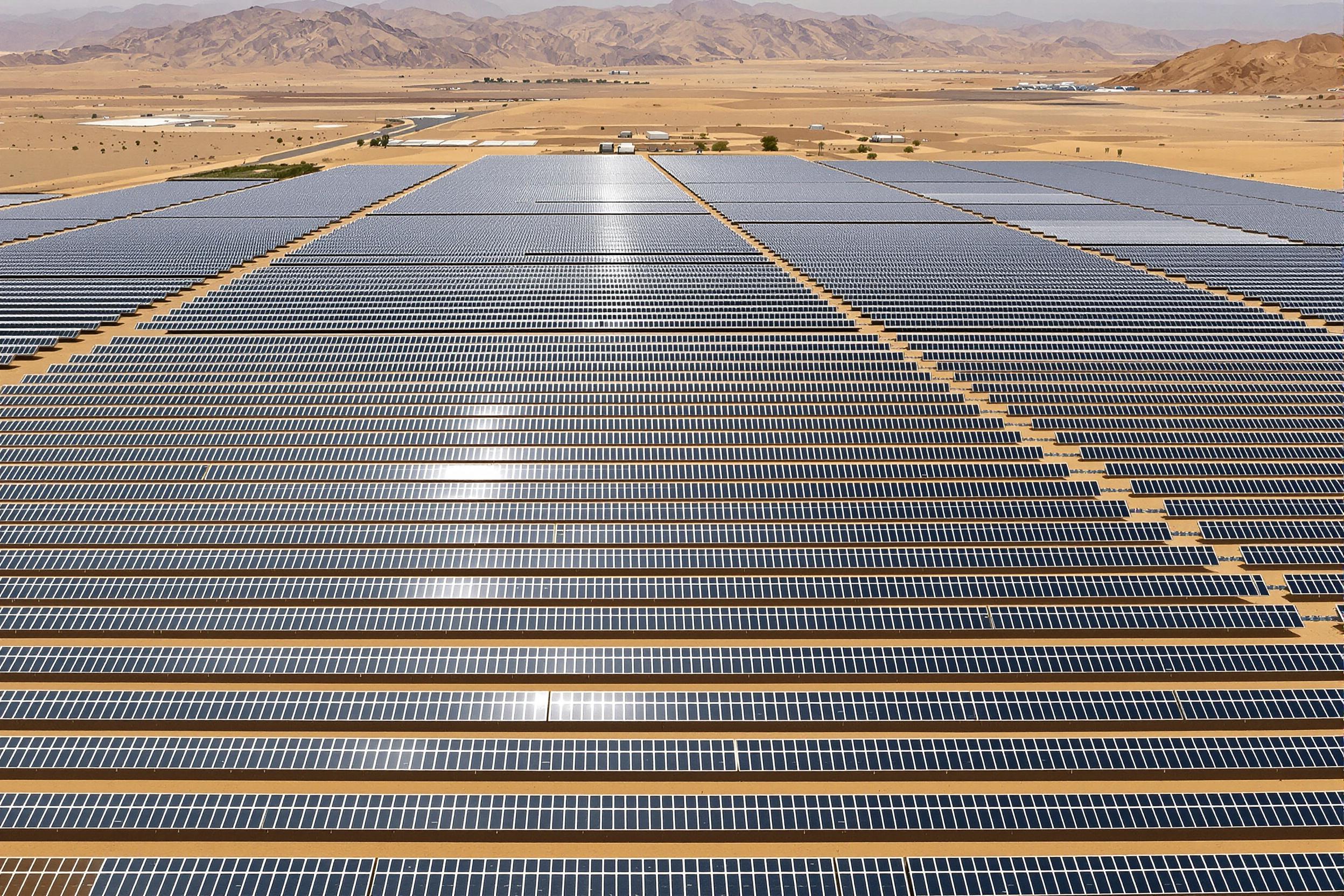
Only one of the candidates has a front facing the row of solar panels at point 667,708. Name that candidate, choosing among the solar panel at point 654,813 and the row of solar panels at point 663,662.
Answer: the row of solar panels at point 663,662

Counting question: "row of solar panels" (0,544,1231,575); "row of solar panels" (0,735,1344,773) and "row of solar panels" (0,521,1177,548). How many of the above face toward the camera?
3

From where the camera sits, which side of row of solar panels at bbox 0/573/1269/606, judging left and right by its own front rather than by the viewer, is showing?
front

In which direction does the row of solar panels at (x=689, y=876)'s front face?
toward the camera

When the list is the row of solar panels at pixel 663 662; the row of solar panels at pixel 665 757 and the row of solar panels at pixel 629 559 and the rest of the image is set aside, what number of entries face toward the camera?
3

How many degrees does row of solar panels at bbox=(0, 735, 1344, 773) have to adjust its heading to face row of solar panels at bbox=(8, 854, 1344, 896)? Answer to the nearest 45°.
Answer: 0° — it already faces it

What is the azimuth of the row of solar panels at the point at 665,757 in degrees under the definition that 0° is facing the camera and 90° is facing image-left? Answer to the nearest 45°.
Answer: approximately 0°

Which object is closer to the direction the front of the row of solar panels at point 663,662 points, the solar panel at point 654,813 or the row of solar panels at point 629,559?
the solar panel

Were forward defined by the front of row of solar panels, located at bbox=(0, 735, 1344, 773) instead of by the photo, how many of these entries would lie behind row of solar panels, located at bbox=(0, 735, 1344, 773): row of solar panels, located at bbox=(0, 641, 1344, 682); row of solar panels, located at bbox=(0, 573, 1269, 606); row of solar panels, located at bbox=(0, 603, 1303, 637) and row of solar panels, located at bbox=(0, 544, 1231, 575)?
4

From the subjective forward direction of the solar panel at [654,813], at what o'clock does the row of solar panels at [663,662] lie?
The row of solar panels is roughly at 6 o'clock from the solar panel.

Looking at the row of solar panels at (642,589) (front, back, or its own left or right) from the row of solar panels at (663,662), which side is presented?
front

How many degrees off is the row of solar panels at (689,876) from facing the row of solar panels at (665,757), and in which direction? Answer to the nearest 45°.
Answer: approximately 180°

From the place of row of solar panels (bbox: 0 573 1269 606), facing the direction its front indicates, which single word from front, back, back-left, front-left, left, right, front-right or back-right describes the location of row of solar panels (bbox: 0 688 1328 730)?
front
